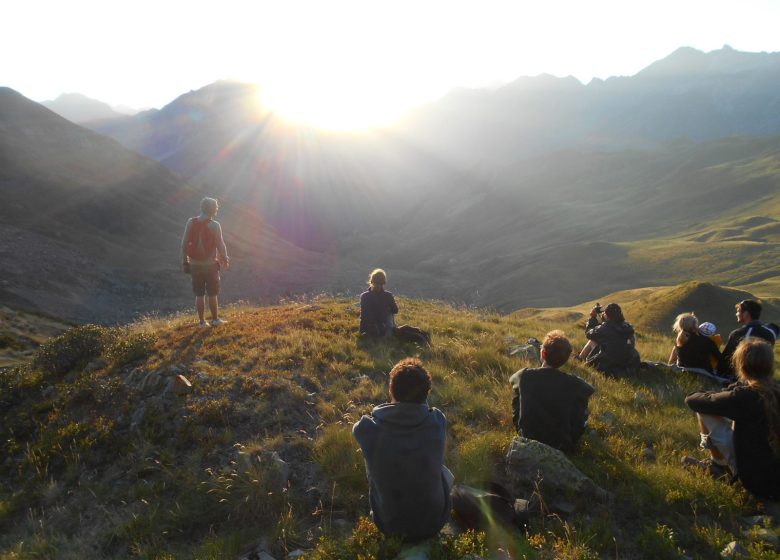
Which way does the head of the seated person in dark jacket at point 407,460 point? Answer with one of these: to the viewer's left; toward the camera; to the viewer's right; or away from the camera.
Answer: away from the camera

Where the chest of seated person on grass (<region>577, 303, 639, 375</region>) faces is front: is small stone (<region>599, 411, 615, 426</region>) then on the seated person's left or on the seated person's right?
on the seated person's left

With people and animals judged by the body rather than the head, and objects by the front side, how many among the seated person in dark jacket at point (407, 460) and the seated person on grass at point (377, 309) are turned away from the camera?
2

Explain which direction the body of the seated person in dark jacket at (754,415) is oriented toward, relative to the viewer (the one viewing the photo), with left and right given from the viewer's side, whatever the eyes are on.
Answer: facing away from the viewer and to the left of the viewer

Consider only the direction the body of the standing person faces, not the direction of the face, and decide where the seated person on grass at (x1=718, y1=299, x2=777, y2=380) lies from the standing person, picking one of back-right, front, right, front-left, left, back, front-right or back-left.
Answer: right

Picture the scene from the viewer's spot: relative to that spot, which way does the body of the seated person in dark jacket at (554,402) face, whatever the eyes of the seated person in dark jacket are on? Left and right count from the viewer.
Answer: facing away from the viewer

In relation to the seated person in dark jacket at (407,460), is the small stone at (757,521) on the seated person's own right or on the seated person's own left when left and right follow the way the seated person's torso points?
on the seated person's own right

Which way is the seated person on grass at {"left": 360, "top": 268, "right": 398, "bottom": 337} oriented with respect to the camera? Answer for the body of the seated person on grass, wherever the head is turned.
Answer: away from the camera

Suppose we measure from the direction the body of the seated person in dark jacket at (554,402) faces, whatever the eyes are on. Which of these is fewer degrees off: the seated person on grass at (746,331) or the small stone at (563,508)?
the seated person on grass

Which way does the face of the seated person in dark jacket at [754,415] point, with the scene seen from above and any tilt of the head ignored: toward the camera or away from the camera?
away from the camera

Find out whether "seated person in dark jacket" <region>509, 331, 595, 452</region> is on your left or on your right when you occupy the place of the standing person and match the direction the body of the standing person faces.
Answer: on your right

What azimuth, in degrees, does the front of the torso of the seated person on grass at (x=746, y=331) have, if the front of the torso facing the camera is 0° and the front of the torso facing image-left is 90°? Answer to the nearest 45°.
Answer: approximately 135°

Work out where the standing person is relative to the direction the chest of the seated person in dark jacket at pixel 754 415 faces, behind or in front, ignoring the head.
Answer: in front
